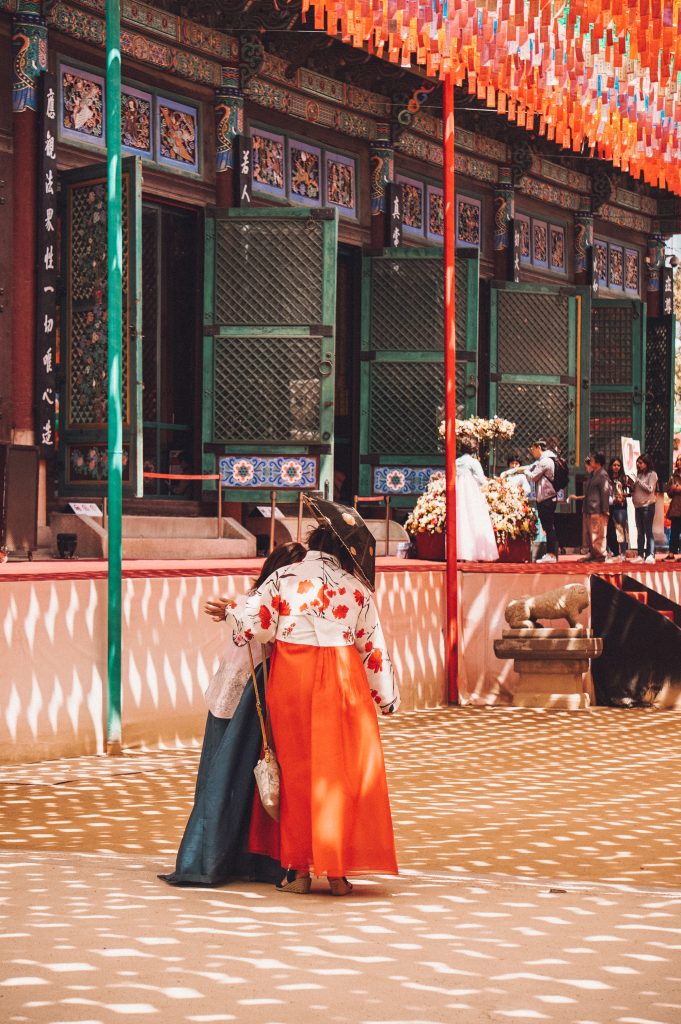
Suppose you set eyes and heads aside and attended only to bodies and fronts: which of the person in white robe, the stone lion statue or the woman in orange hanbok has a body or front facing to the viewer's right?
the stone lion statue

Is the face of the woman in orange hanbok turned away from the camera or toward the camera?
away from the camera

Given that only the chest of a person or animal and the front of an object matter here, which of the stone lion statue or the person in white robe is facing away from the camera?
the person in white robe

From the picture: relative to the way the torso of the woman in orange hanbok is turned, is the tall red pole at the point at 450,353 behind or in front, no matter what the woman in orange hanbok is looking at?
in front

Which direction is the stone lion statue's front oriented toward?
to the viewer's right

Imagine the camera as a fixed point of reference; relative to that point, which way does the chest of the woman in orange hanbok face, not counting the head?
away from the camera

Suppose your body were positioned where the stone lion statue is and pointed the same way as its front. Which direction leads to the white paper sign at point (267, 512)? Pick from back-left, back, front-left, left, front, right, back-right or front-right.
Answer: back-left

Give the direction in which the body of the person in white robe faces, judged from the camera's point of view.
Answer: away from the camera

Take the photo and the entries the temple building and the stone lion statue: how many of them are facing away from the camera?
0

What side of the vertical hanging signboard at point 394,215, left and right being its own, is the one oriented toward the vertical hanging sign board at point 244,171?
right

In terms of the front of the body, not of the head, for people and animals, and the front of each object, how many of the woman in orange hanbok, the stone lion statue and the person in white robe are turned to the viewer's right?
1
